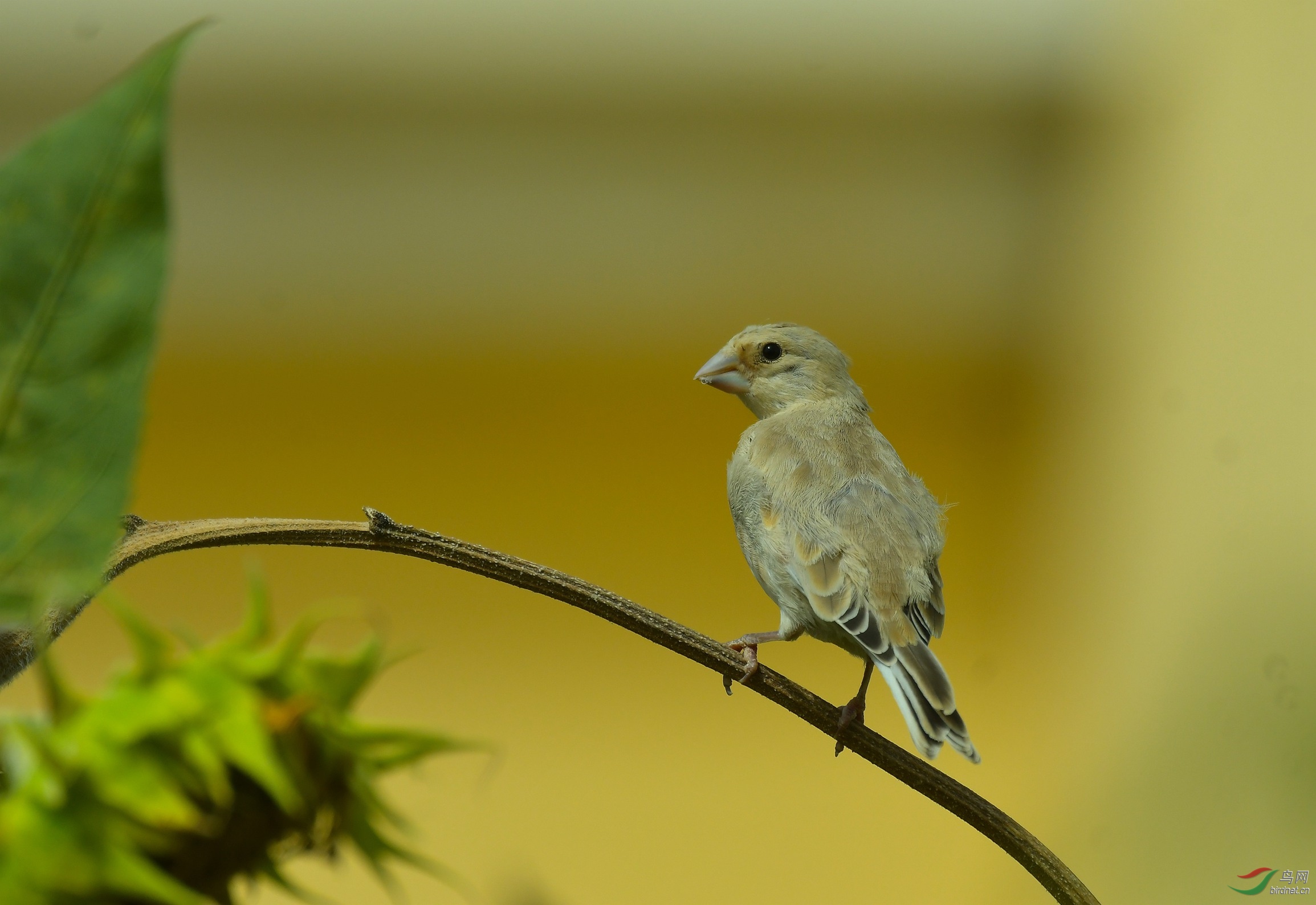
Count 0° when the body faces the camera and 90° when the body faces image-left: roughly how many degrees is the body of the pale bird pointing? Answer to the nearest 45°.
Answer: approximately 135°
